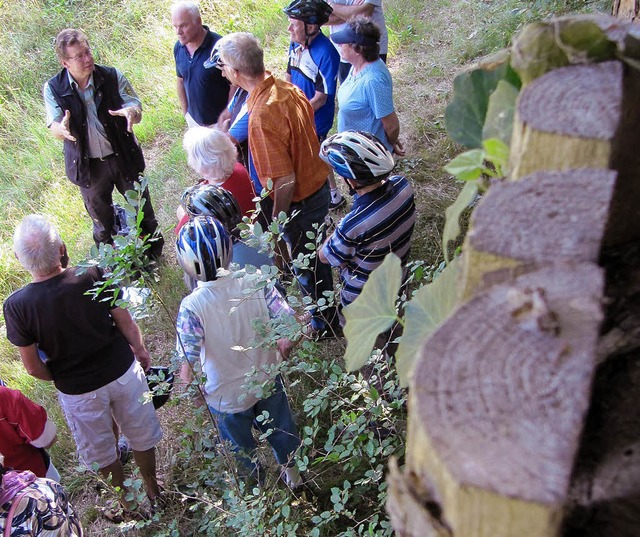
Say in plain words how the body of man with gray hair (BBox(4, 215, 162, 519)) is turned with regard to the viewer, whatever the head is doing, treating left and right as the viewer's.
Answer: facing away from the viewer

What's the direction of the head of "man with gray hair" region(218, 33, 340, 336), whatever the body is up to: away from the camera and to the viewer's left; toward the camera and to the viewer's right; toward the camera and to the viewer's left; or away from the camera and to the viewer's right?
away from the camera and to the viewer's left

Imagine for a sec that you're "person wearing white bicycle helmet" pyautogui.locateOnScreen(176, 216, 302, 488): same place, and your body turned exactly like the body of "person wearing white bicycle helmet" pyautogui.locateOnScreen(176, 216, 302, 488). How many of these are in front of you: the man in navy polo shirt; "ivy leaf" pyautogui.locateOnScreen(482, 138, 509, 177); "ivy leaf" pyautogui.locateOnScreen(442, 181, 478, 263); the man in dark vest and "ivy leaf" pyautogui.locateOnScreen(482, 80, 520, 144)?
2

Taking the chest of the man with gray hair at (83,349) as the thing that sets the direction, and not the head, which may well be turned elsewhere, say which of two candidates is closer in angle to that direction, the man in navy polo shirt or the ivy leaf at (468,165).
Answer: the man in navy polo shirt

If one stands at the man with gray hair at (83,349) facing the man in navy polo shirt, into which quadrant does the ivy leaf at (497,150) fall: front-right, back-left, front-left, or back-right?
back-right

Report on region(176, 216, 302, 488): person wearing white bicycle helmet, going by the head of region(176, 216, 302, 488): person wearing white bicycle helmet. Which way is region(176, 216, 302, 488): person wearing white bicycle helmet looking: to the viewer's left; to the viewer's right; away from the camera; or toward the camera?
away from the camera

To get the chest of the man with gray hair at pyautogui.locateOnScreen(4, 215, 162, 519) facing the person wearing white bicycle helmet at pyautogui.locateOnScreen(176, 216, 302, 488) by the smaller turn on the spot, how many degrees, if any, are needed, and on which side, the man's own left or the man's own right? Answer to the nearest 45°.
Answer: approximately 135° to the man's own right

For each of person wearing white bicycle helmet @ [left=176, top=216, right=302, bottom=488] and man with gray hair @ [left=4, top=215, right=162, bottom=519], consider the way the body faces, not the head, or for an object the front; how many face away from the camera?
2

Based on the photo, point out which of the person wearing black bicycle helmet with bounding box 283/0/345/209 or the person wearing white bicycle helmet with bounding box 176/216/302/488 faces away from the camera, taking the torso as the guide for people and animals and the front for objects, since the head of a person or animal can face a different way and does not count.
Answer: the person wearing white bicycle helmet

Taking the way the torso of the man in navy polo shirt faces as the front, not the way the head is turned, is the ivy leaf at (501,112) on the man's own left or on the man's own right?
on the man's own left

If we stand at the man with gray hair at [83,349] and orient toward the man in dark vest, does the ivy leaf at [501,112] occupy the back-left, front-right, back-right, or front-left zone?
back-right

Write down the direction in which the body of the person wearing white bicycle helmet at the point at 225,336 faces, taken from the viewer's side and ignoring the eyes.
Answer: away from the camera

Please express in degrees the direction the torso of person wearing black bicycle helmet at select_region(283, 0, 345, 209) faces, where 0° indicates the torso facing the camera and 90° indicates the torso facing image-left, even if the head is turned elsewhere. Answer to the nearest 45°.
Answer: approximately 45°

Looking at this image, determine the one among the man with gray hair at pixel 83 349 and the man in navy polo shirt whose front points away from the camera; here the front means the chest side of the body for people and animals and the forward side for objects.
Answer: the man with gray hair

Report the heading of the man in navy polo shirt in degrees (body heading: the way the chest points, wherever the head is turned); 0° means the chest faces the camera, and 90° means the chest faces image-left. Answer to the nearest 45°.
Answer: approximately 45°
